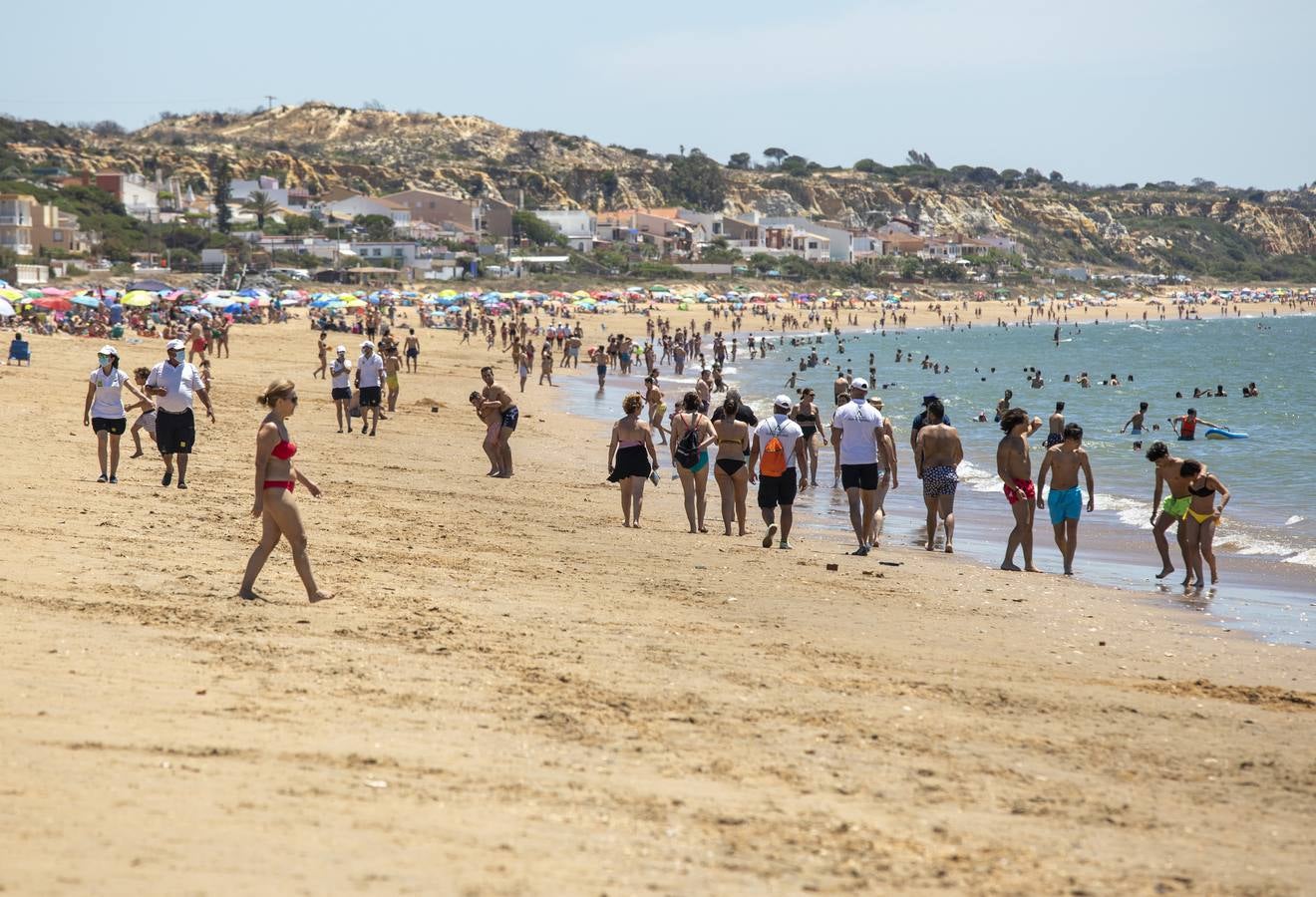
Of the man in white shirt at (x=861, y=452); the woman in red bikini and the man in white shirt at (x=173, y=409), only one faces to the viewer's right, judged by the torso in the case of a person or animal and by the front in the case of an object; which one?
the woman in red bikini

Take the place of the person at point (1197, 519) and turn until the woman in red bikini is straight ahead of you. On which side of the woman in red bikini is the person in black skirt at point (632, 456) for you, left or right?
right

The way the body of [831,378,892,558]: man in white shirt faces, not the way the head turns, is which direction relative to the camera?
away from the camera

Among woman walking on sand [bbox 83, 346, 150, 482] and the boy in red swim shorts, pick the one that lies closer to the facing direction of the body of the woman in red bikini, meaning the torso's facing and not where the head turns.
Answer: the boy in red swim shorts

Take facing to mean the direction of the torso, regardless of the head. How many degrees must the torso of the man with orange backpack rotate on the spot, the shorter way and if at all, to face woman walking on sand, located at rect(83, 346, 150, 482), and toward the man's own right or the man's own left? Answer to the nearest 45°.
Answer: approximately 90° to the man's own left

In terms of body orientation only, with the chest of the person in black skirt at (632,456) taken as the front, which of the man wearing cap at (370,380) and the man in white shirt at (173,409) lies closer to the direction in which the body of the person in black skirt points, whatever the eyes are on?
the man wearing cap

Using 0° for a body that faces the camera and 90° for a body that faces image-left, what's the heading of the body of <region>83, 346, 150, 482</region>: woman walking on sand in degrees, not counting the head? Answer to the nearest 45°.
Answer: approximately 0°

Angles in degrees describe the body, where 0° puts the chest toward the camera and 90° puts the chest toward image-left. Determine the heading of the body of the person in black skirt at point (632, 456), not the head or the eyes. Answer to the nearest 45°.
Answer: approximately 180°

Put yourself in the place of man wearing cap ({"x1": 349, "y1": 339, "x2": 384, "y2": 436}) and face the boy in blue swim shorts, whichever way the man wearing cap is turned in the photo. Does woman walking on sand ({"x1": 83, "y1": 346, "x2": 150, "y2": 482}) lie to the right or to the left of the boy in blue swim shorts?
right

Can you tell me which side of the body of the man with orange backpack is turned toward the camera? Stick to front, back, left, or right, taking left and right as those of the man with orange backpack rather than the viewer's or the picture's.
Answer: back

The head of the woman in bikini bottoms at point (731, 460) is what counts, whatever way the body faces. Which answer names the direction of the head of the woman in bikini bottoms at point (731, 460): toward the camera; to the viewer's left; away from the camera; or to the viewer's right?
away from the camera

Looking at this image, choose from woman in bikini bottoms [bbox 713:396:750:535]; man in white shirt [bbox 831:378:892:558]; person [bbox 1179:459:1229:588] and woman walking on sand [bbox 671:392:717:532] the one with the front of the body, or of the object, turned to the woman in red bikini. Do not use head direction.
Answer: the person
